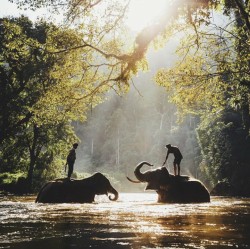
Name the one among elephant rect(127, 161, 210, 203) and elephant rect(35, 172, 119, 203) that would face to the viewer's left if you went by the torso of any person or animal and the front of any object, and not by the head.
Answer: elephant rect(127, 161, 210, 203)

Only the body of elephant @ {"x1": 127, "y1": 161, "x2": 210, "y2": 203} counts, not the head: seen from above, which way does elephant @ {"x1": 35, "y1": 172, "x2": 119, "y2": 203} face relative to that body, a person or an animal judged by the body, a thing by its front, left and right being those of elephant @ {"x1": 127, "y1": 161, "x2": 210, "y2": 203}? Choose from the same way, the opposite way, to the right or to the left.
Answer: the opposite way

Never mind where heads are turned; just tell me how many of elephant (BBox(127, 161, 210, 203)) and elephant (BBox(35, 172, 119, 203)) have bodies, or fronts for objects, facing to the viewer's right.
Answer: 1

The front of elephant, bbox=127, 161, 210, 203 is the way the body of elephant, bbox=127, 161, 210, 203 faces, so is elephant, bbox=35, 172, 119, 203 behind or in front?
in front

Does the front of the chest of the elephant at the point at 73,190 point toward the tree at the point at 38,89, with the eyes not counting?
no

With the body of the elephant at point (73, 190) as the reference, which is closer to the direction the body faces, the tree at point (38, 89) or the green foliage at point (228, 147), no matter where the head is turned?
the green foliage

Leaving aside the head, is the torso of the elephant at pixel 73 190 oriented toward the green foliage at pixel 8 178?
no

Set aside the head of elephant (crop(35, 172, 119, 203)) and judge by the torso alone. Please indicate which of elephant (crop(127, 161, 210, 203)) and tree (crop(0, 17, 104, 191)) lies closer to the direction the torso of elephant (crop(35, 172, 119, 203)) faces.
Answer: the elephant

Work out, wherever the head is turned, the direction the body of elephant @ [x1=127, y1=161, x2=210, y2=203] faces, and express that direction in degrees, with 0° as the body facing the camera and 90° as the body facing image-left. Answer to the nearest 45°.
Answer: approximately 90°

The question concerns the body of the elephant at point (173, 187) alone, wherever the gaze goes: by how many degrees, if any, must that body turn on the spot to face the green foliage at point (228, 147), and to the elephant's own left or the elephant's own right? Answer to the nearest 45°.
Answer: approximately 90° to the elephant's own right

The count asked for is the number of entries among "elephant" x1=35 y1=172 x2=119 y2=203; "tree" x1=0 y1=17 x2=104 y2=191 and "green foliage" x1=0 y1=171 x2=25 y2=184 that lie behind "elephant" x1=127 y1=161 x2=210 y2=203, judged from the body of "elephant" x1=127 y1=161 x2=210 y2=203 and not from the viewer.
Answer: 0

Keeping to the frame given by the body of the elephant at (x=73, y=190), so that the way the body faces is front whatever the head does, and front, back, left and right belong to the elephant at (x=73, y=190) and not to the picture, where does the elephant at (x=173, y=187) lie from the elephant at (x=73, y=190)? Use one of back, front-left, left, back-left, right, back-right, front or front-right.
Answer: front

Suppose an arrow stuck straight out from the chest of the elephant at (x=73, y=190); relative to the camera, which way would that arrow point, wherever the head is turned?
to the viewer's right

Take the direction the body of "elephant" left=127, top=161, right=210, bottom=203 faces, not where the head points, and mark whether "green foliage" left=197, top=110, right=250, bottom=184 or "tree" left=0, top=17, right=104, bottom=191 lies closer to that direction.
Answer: the tree
